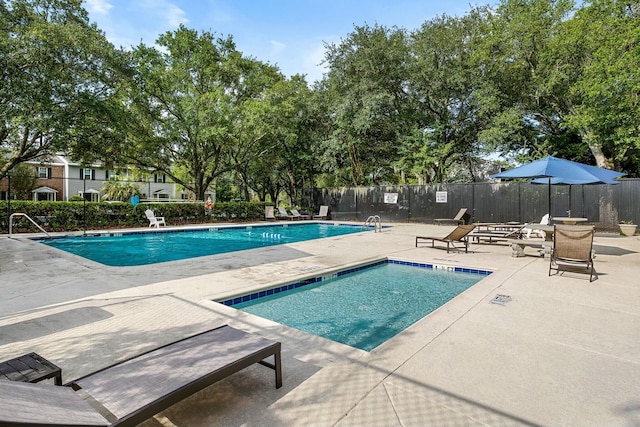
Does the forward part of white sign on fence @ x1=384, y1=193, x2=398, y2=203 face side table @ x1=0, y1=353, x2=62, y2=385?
yes

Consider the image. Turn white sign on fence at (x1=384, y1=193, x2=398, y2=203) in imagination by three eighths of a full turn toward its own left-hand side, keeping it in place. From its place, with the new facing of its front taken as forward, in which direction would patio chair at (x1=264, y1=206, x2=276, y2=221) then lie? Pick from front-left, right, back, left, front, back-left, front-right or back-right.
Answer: back-left

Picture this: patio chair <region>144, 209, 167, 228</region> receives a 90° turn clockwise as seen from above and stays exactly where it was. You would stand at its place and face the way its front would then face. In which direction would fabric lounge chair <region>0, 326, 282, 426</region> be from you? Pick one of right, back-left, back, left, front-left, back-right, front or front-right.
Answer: front-left

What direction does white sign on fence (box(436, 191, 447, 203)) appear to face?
toward the camera

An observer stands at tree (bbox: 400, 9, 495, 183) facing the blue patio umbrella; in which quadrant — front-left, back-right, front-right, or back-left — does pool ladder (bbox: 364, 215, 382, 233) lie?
front-right

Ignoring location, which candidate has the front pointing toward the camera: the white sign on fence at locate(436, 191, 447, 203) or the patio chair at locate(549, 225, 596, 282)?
the white sign on fence

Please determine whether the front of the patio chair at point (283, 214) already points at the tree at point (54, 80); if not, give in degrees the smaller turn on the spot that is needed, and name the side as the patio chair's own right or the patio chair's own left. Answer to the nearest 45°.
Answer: approximately 90° to the patio chair's own right

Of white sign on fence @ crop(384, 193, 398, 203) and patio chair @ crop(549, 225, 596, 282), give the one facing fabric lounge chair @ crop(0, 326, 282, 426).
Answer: the white sign on fence

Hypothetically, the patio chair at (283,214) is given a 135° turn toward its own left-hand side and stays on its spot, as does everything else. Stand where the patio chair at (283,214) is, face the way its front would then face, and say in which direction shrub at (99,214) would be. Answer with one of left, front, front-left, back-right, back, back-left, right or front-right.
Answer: back-left

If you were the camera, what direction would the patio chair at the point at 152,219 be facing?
facing the viewer and to the right of the viewer

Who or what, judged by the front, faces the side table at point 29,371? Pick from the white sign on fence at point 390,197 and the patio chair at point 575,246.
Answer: the white sign on fence

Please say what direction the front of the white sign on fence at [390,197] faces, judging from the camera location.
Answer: facing the viewer
